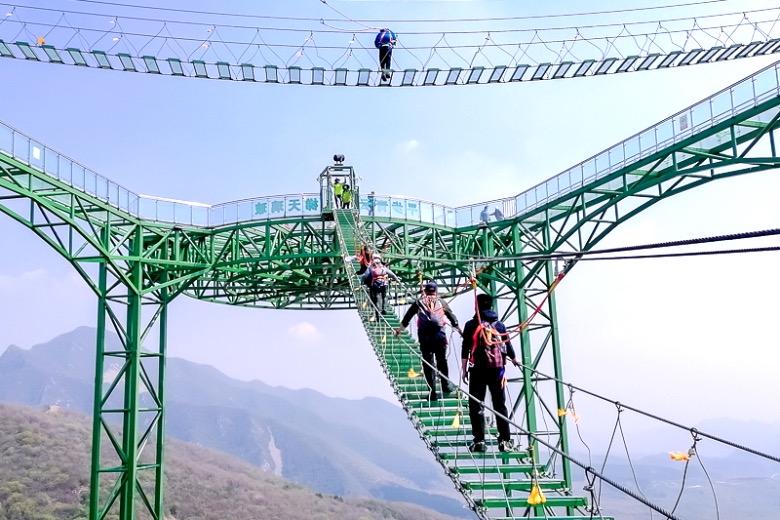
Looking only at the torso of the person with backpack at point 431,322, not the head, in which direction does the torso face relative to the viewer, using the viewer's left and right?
facing away from the viewer

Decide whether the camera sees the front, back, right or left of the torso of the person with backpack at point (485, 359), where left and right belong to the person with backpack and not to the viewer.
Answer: back

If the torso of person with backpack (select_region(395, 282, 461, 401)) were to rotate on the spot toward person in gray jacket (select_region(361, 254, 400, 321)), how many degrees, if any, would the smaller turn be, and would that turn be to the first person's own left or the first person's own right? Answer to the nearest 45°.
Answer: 0° — they already face them

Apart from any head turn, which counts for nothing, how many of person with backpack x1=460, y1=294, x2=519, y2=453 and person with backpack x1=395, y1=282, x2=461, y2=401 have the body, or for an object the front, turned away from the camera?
2

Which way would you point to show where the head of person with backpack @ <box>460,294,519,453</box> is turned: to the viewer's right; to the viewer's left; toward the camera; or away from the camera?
away from the camera

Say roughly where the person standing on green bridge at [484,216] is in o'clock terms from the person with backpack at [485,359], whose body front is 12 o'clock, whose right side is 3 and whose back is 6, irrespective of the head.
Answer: The person standing on green bridge is roughly at 12 o'clock from the person with backpack.
